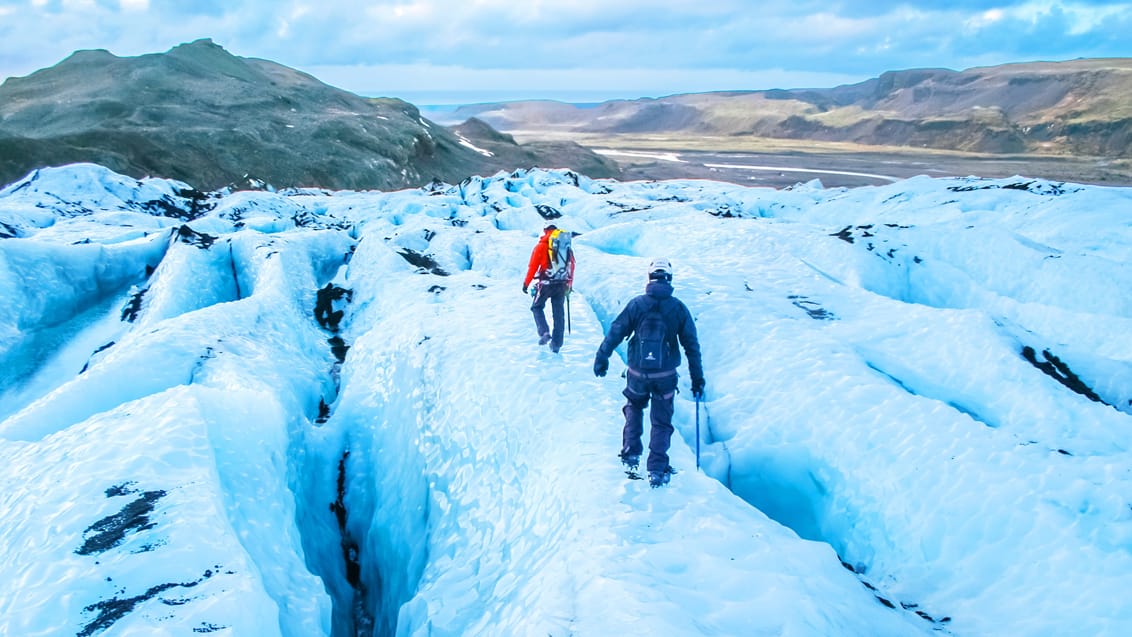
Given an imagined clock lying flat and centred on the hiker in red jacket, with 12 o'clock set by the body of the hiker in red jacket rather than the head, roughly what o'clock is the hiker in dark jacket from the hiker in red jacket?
The hiker in dark jacket is roughly at 7 o'clock from the hiker in red jacket.

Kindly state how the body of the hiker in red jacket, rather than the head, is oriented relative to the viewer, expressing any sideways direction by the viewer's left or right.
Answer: facing away from the viewer and to the left of the viewer

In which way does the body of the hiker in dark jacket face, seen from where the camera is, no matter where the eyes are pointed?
away from the camera
